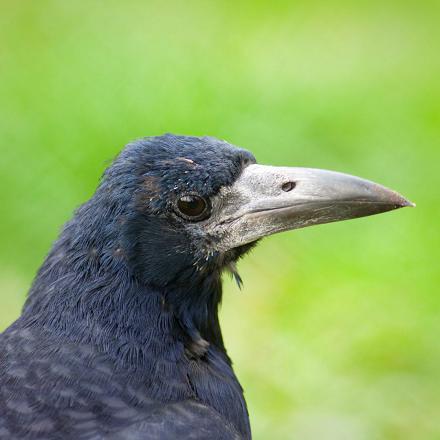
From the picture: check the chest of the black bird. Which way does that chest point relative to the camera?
to the viewer's right
